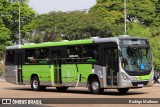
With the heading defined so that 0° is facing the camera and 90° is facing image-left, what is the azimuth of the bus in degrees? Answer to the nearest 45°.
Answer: approximately 315°
